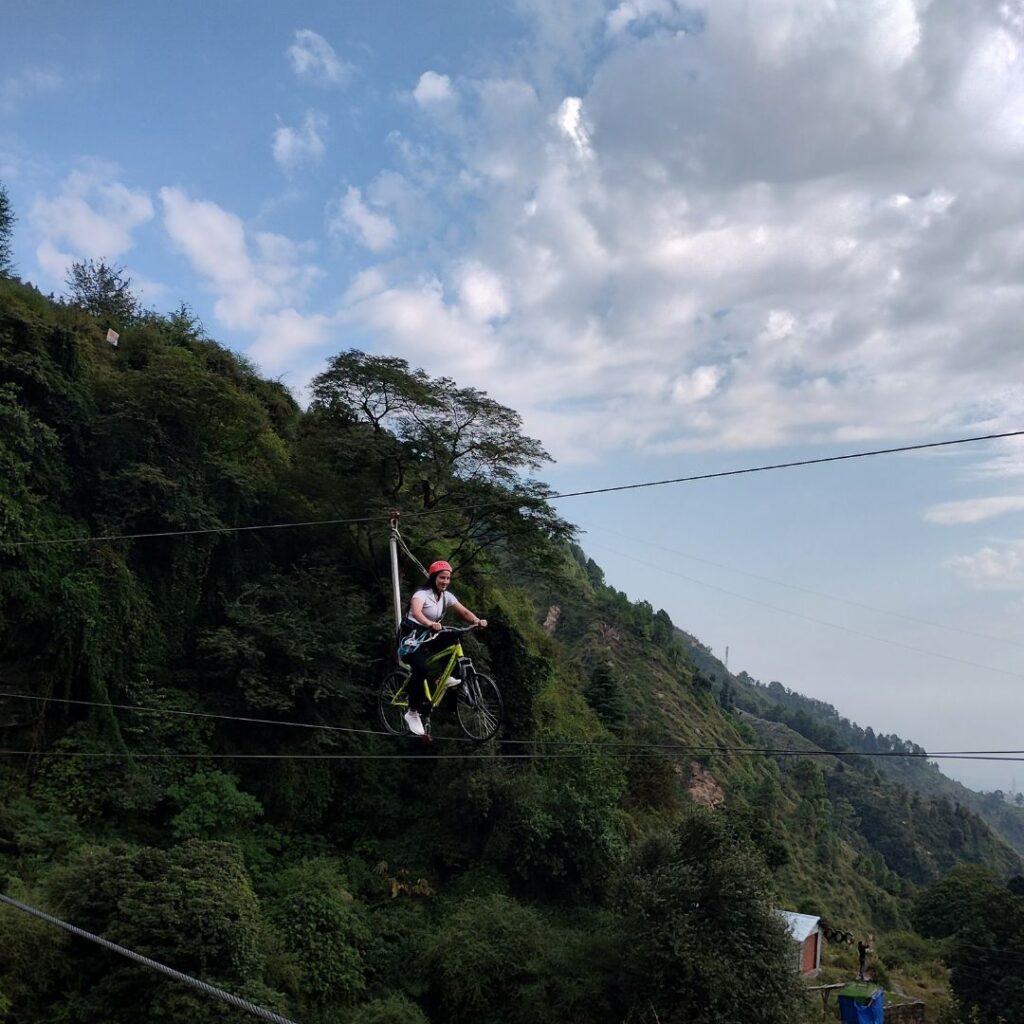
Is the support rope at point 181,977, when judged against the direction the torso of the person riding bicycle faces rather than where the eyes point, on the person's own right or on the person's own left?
on the person's own right

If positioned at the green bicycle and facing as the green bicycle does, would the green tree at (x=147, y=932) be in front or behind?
behind

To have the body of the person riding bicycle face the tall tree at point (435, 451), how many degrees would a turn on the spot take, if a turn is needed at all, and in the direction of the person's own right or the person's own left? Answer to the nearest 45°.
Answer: approximately 135° to the person's own left

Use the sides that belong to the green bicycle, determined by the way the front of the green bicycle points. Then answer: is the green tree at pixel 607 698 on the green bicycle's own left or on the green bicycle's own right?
on the green bicycle's own left

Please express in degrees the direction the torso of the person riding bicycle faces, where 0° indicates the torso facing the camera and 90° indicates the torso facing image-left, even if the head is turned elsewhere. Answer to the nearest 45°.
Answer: approximately 315°

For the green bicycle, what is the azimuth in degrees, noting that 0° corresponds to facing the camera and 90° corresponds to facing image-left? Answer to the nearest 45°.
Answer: approximately 315°
